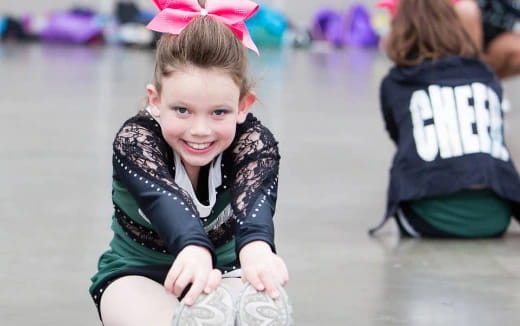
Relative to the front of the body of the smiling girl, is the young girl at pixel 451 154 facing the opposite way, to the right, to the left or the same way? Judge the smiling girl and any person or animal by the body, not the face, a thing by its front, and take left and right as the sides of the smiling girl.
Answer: the opposite way

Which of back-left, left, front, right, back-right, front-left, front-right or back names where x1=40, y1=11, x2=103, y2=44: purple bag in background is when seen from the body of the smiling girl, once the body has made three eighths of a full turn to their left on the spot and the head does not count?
front-left

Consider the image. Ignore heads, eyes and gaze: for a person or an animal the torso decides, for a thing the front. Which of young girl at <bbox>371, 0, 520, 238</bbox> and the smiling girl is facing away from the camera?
the young girl

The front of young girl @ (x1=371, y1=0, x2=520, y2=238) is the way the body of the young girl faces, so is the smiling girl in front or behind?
behind

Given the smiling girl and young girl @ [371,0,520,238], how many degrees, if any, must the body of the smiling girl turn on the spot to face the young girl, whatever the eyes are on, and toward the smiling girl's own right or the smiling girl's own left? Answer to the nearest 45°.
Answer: approximately 135° to the smiling girl's own left

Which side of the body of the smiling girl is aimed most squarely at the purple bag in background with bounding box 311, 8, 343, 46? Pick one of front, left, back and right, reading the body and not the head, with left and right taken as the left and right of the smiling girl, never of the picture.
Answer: back

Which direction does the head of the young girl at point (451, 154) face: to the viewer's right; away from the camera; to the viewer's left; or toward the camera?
away from the camera

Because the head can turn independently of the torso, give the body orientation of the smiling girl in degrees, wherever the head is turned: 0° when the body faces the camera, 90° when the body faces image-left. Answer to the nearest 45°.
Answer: approximately 0°

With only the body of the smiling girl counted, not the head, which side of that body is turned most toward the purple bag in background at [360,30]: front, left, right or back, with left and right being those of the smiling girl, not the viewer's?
back

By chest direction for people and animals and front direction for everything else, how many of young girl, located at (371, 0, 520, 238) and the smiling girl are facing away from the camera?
1

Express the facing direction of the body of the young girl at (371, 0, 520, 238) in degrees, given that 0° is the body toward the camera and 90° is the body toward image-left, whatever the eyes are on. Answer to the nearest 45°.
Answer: approximately 180°
